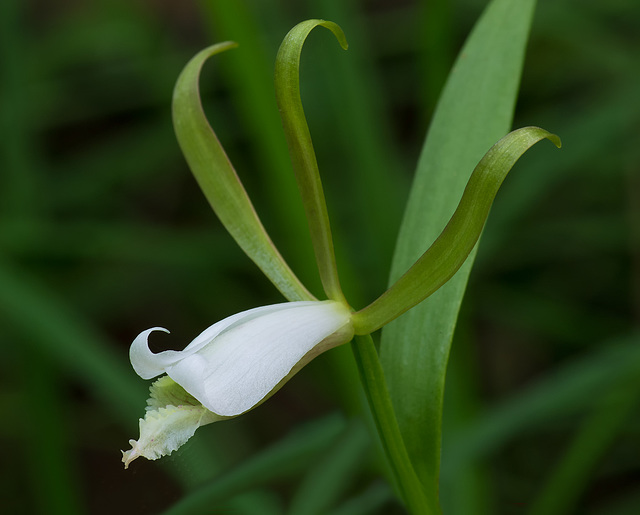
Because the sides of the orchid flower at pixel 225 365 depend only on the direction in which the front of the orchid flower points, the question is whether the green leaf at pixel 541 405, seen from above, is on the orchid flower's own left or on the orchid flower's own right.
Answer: on the orchid flower's own right

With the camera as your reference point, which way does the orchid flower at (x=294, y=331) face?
facing to the left of the viewer
